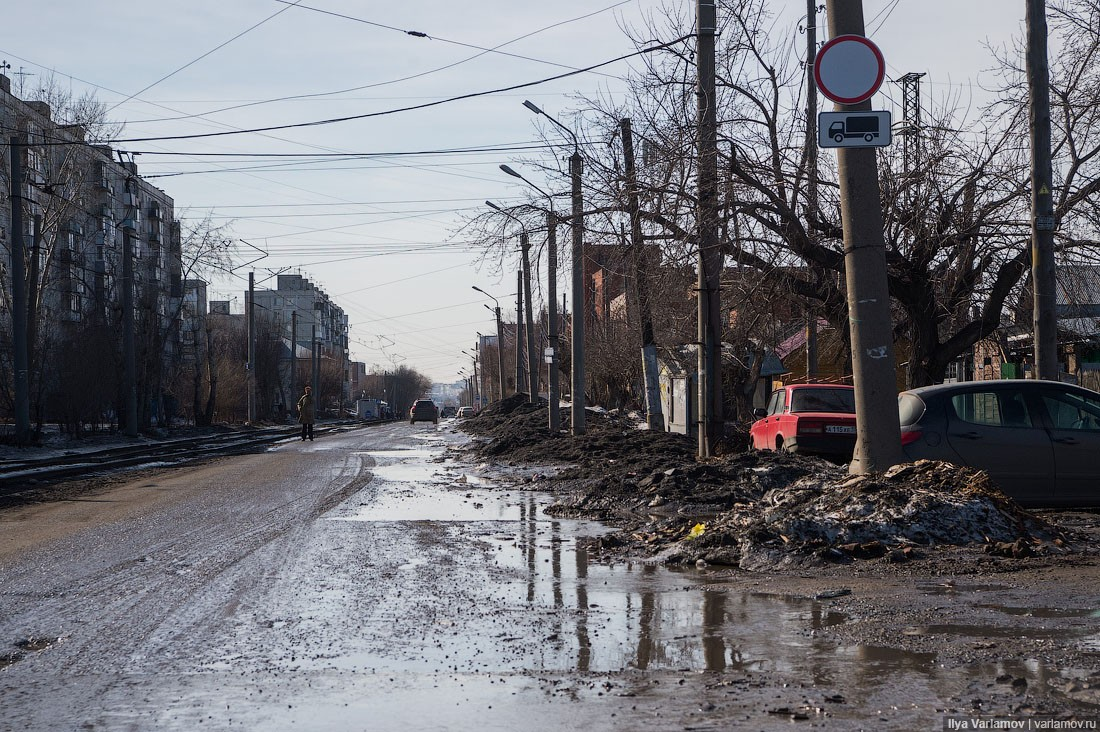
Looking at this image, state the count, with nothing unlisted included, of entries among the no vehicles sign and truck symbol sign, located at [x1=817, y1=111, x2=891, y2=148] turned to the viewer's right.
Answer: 0

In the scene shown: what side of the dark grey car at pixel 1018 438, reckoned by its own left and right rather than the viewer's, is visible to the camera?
right

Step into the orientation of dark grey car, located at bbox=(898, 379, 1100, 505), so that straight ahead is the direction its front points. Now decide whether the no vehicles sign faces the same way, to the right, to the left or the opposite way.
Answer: to the right

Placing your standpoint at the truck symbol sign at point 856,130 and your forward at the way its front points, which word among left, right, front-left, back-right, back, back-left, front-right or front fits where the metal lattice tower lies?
back

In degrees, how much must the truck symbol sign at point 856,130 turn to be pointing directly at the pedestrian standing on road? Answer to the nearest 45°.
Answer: approximately 135° to its right

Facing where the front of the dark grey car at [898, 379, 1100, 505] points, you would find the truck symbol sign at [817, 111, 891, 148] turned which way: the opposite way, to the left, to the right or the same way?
to the right

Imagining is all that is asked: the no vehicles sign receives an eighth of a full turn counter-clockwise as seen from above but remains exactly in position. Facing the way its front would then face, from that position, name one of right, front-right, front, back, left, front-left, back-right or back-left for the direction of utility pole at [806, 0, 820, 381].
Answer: back-left

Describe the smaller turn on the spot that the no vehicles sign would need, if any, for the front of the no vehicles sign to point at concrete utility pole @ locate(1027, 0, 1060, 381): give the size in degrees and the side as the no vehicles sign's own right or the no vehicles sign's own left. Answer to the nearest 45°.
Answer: approximately 135° to the no vehicles sign's own left

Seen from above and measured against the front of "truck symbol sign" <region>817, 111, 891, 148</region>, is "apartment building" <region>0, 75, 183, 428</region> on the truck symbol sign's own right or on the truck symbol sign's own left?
on the truck symbol sign's own right

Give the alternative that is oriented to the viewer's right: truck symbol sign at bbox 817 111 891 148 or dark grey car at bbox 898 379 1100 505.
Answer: the dark grey car

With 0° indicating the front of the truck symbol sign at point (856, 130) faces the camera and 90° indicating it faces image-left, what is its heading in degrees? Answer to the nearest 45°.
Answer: approximately 0°

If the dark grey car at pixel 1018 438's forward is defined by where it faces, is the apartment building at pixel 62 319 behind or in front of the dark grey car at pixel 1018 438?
behind

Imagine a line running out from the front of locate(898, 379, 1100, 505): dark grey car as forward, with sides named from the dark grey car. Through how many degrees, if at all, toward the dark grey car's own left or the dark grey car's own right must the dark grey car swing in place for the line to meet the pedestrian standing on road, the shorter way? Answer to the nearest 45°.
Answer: approximately 135° to the dark grey car's own left

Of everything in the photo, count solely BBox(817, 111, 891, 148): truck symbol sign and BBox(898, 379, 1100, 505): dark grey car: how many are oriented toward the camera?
1
